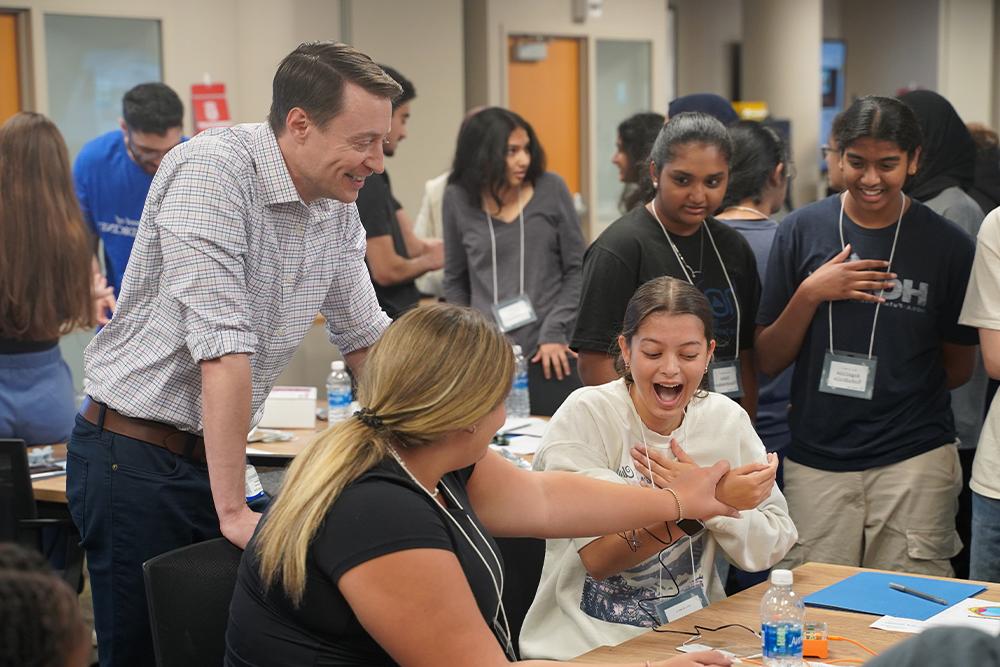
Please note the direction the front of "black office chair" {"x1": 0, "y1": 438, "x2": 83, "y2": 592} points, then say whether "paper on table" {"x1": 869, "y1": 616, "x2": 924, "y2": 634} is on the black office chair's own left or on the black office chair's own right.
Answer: on the black office chair's own right

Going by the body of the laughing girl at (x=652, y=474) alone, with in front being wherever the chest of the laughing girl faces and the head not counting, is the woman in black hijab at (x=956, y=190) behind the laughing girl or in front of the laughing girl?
behind

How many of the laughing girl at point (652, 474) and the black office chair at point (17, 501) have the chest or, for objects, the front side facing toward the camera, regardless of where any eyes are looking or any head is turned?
1

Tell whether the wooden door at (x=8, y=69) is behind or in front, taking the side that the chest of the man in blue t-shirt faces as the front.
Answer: behind

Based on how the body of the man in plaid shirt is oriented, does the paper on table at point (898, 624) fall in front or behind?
in front

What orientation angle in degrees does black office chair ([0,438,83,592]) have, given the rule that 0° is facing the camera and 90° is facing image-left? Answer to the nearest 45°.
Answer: approximately 225°

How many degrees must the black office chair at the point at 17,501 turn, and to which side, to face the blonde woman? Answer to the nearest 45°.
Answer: approximately 135° to its right

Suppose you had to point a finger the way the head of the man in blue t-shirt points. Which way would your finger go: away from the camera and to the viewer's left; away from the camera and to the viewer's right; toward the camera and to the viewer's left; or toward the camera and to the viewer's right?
toward the camera and to the viewer's right

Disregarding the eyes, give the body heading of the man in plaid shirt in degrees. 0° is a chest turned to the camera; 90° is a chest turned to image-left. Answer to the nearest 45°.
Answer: approximately 315°

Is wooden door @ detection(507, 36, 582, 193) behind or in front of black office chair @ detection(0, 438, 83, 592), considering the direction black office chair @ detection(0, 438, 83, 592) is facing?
in front

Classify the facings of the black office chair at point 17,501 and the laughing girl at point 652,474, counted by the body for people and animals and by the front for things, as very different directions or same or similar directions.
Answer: very different directions

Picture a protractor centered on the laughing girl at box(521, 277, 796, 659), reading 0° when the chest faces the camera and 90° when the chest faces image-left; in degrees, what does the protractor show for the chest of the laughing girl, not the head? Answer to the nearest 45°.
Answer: approximately 0°
